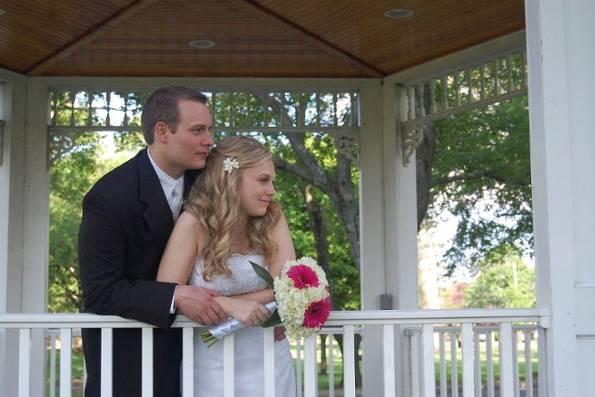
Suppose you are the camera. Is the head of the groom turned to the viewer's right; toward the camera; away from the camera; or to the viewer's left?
to the viewer's right

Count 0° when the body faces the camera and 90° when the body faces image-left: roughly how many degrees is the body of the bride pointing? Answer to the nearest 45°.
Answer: approximately 315°
